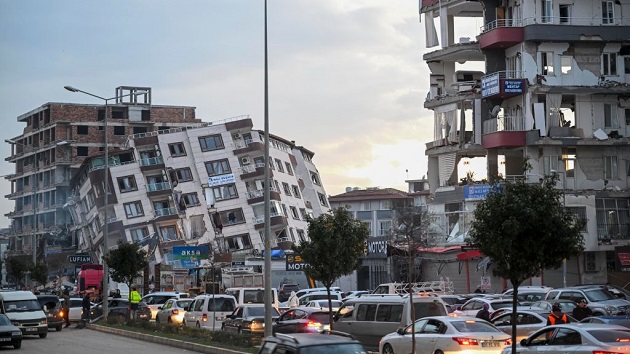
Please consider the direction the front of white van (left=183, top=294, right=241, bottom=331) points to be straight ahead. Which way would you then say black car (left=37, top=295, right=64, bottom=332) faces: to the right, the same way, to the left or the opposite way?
the opposite way

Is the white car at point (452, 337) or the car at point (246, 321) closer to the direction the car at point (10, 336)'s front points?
the white car

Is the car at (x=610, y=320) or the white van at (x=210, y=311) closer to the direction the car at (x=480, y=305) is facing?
the white van

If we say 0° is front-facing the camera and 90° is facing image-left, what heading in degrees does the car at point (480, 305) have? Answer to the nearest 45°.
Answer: approximately 135°

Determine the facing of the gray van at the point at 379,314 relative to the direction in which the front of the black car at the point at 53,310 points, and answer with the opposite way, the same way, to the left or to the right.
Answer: the opposite way

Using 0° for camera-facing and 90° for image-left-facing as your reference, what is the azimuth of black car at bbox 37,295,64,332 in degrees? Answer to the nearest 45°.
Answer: approximately 315°

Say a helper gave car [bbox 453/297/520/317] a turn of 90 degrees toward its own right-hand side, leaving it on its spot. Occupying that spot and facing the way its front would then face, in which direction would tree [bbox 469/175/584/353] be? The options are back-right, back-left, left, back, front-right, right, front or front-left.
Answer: back-right
